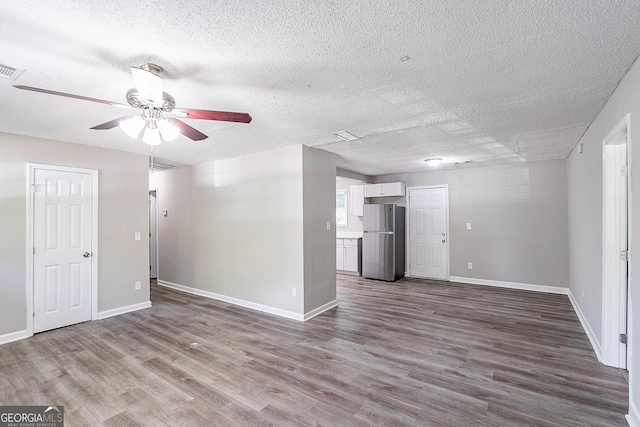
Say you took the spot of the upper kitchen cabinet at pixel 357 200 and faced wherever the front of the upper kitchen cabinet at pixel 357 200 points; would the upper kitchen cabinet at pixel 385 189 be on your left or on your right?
on your left

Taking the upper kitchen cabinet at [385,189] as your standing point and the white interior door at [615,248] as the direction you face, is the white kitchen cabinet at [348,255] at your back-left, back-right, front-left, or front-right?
back-right

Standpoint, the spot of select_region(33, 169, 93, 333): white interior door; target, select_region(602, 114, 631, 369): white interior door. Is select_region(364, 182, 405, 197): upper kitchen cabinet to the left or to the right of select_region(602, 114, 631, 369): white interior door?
left

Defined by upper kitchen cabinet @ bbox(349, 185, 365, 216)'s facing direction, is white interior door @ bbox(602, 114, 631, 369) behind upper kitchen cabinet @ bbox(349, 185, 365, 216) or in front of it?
in front

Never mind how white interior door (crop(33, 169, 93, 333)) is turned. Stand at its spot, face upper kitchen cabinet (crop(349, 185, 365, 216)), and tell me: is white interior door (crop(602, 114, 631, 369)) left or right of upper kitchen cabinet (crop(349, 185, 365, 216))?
right
